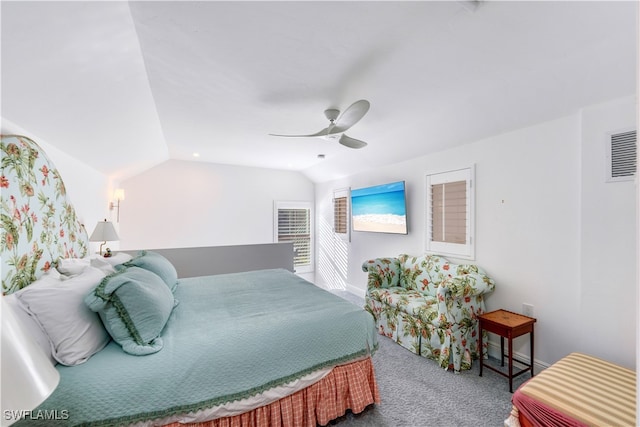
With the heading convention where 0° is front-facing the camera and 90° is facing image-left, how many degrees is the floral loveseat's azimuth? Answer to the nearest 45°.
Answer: approximately 45°

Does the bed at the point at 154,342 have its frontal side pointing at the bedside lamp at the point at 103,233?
no

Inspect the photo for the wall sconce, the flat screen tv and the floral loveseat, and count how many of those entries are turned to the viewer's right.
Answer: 1

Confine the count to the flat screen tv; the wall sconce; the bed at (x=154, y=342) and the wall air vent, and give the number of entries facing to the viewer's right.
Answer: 2

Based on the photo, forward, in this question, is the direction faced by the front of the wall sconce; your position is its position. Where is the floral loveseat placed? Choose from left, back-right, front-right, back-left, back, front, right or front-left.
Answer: front-right

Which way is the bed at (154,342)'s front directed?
to the viewer's right

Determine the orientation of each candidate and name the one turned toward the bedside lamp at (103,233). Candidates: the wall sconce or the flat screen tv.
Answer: the flat screen tv

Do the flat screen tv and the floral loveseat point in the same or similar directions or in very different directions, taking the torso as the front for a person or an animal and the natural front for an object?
same or similar directions

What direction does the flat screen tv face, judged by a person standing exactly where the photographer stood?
facing the viewer and to the left of the viewer

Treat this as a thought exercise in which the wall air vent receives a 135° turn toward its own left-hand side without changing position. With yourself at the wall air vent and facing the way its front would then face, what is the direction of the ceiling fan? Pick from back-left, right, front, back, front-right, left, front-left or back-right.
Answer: back-right

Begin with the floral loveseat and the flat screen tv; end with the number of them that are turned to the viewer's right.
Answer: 0

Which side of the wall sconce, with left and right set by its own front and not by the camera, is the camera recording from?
right

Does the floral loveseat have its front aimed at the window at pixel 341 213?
no

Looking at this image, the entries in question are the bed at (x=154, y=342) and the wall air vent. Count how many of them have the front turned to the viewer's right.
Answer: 1

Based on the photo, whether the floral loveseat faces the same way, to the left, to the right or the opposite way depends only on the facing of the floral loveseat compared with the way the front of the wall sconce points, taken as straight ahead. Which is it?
the opposite way

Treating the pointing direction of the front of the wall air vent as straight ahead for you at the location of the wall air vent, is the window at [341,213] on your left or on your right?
on your right

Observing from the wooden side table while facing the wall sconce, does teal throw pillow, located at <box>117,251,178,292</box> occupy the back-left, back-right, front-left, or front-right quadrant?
front-left

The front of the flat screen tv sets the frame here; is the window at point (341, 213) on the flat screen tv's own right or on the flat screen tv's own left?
on the flat screen tv's own right

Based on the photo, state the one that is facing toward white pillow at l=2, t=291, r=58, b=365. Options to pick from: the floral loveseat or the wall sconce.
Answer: the floral loveseat

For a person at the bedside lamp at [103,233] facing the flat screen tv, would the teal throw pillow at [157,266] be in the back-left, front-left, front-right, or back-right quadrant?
front-right
